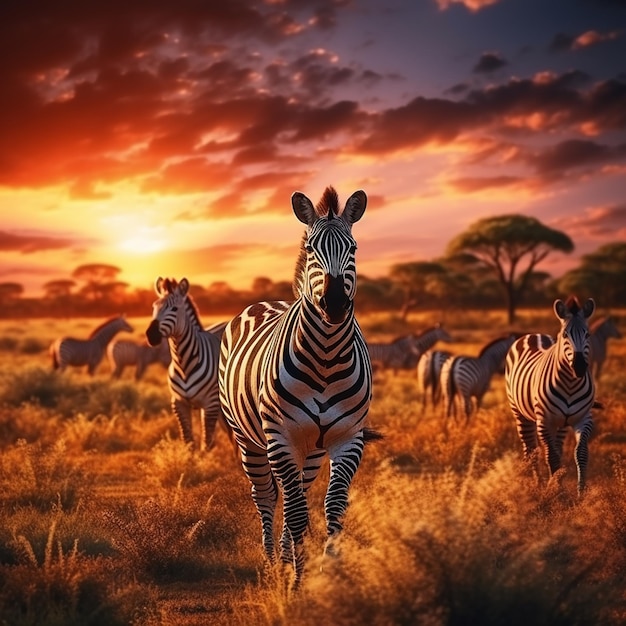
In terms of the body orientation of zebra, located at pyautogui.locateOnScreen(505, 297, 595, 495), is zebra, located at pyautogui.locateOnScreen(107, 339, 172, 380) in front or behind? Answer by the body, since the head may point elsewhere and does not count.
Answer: behind

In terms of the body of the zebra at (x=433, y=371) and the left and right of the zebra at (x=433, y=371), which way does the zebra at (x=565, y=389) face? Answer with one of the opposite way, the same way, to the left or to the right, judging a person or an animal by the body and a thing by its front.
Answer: to the right

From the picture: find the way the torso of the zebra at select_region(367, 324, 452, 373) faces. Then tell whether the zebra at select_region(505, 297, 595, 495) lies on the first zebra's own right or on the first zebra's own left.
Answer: on the first zebra's own right

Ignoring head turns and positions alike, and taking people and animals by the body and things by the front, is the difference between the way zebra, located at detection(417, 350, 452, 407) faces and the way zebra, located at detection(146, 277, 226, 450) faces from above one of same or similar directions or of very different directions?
very different directions

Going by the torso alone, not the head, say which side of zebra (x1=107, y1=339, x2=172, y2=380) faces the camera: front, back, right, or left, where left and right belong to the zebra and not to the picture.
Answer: right

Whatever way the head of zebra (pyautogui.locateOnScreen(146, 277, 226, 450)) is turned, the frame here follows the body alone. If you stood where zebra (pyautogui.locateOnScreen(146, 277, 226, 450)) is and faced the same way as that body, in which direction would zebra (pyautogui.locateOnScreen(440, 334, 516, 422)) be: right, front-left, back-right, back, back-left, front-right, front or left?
back

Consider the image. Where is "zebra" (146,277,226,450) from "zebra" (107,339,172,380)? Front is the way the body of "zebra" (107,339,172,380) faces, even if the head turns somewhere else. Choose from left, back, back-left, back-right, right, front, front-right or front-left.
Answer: right

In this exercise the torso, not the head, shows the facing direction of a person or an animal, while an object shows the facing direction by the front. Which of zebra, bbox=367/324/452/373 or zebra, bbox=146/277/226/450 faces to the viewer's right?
zebra, bbox=367/324/452/373

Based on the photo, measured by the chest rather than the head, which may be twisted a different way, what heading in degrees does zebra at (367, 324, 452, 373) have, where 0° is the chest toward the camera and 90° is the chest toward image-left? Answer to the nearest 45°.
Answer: approximately 270°

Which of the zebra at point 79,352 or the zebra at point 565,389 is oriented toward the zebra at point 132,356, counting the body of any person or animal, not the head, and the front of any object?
the zebra at point 79,352
